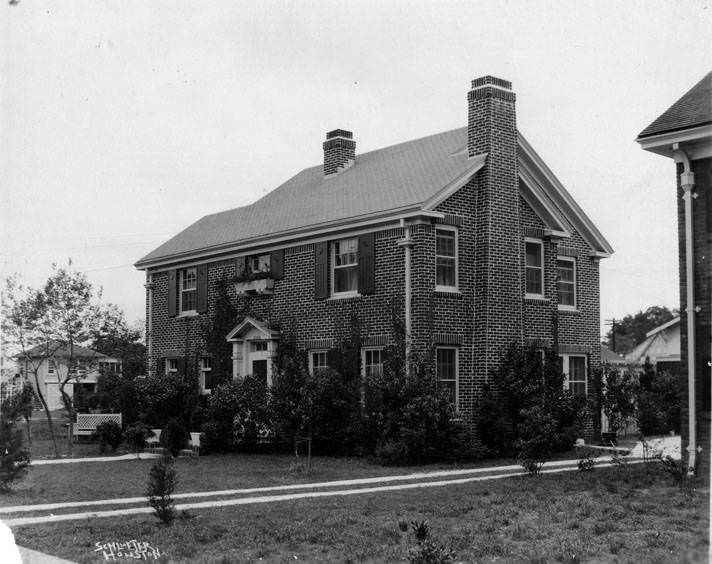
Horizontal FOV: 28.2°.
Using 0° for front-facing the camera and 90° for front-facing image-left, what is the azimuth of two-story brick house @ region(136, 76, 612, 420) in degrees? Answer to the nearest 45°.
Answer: approximately 45°

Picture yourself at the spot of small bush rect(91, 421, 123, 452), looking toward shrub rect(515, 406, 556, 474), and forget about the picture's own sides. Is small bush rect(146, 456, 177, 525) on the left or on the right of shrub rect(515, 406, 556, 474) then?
right

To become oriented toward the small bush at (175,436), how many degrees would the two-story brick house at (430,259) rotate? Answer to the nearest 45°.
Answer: approximately 45° to its right

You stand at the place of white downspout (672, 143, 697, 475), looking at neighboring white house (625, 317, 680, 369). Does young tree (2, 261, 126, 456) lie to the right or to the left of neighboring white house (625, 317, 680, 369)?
left

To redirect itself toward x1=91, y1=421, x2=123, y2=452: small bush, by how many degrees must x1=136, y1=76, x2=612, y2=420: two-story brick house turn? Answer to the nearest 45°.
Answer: approximately 45° to its right

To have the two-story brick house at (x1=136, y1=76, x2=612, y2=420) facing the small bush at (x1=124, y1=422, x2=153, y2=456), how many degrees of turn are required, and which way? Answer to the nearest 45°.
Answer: approximately 45° to its right

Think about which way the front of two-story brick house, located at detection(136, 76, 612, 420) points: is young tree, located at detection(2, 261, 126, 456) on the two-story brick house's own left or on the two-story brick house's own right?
on the two-story brick house's own right

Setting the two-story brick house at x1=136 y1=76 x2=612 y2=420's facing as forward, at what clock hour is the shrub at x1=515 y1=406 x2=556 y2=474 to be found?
The shrub is roughly at 10 o'clock from the two-story brick house.

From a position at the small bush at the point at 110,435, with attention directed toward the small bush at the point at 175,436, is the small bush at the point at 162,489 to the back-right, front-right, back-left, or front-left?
front-right

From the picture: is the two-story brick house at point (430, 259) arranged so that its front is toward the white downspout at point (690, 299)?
no

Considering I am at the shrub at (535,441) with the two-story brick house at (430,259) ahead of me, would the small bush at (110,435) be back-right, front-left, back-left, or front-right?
front-left
